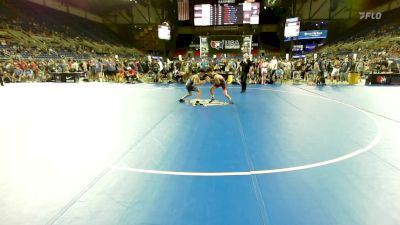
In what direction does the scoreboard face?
toward the camera
